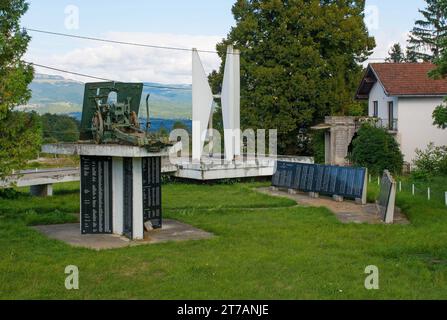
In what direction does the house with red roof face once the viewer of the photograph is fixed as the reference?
facing the viewer and to the left of the viewer

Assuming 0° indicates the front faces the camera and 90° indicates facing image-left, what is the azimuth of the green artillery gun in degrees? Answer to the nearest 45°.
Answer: approximately 135°

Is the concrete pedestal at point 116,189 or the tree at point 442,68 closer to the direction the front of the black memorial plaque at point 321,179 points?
the concrete pedestal

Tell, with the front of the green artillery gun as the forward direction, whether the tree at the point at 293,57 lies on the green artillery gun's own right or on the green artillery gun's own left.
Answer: on the green artillery gun's own right

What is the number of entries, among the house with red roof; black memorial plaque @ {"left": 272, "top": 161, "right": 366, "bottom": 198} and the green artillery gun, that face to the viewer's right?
0

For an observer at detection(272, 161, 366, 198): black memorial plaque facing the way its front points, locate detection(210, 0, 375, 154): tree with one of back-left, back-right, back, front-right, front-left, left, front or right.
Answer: back-right

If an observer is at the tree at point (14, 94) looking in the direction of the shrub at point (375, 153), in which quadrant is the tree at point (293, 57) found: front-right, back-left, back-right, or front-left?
front-left

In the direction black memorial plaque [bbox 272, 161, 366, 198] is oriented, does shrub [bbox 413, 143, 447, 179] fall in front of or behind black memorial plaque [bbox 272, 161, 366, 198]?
behind

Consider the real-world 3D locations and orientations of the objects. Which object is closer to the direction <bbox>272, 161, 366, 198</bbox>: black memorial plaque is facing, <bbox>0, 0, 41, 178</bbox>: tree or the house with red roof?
the tree

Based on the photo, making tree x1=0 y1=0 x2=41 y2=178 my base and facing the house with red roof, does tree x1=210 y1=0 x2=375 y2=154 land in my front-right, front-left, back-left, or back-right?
front-left

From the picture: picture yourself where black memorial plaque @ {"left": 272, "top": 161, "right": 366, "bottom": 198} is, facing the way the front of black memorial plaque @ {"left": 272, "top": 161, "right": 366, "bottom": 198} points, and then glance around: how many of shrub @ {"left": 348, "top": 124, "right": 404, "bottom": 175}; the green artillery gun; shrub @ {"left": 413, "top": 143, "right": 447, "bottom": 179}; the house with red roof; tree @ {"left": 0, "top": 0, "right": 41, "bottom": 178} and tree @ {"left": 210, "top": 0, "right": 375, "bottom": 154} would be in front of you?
2

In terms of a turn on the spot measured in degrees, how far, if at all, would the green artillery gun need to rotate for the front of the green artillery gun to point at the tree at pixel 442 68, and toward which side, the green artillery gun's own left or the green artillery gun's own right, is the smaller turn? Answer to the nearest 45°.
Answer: approximately 135° to the green artillery gun's own right
